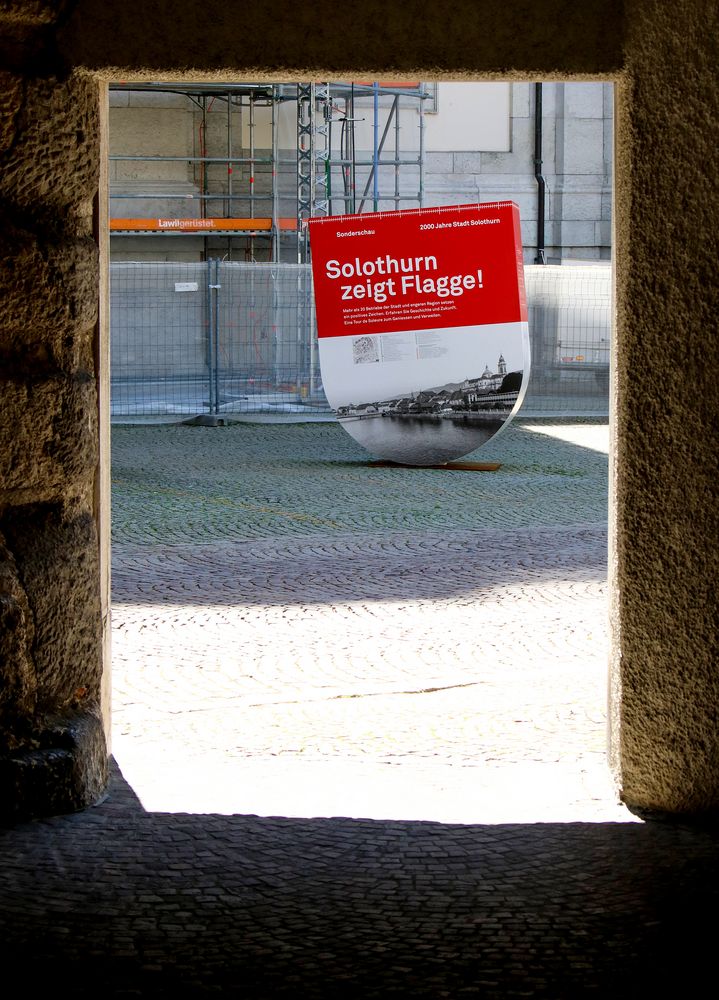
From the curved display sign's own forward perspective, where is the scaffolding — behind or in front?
behind

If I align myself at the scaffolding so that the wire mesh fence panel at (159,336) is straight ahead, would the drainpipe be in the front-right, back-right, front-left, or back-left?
back-left

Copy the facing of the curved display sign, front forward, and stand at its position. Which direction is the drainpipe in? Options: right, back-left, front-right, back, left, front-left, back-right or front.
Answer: back

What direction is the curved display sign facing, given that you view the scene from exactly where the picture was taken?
facing the viewer

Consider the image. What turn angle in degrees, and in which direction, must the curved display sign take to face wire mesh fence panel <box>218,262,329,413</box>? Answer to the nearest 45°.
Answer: approximately 180°

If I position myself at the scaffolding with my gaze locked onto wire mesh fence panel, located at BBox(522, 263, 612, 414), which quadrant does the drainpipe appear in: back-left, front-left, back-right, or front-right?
front-left
